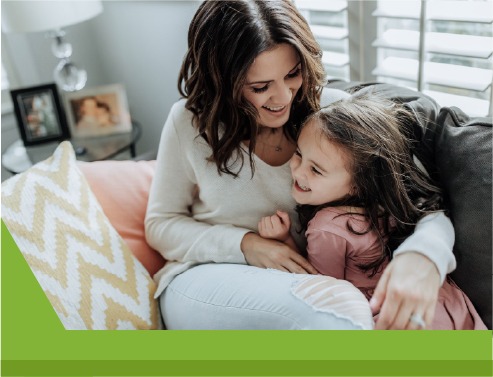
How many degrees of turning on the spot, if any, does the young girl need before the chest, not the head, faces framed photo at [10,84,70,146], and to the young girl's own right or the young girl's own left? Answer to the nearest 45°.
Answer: approximately 45° to the young girl's own right

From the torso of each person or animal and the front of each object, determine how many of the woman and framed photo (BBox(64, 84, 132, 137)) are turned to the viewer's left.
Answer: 0

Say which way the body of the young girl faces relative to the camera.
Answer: to the viewer's left

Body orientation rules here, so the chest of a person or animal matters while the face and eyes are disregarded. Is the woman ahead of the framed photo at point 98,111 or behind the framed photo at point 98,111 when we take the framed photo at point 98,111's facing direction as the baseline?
ahead

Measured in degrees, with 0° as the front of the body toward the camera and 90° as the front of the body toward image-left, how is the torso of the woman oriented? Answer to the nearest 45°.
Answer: approximately 315°

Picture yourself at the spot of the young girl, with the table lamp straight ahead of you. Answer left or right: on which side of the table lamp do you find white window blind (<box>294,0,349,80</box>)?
right

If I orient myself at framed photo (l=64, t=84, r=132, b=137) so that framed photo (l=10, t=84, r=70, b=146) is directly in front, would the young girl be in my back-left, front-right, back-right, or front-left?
back-left

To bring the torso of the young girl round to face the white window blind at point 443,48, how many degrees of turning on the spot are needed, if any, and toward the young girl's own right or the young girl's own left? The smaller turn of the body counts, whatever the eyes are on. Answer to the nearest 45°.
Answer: approximately 90° to the young girl's own right

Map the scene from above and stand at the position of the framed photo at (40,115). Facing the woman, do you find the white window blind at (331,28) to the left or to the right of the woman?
left

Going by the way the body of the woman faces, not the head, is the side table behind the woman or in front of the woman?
behind

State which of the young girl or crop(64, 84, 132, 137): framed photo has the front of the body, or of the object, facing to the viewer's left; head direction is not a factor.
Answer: the young girl

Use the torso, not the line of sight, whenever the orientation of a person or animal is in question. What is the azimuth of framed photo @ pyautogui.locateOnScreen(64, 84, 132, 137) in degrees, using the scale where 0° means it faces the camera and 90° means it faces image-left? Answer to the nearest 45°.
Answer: approximately 0°
